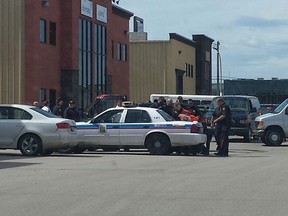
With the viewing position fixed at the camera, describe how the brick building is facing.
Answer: facing the viewer and to the right of the viewer

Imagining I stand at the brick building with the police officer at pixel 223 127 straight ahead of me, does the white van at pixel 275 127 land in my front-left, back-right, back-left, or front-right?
front-left

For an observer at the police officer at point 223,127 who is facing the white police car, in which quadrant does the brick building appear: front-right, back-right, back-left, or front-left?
front-right

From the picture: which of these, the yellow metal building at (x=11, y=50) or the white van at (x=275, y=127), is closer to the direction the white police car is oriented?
the yellow metal building

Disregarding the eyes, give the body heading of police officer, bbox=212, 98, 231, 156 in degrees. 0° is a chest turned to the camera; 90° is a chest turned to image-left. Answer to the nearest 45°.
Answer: approximately 90°

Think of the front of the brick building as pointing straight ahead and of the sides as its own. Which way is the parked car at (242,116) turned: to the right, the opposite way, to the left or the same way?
to the right

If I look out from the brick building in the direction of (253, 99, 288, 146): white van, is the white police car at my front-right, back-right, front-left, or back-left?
front-right

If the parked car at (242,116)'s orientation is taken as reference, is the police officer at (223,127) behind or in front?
in front

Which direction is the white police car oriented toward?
to the viewer's left

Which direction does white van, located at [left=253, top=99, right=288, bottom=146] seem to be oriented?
to the viewer's left

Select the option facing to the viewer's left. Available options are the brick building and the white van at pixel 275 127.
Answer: the white van

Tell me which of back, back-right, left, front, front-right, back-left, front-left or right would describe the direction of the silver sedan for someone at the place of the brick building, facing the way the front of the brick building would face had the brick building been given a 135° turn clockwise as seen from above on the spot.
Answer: left
